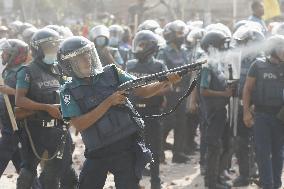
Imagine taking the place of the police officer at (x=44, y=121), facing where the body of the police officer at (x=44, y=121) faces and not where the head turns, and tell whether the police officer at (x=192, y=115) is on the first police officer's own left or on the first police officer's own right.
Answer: on the first police officer's own left

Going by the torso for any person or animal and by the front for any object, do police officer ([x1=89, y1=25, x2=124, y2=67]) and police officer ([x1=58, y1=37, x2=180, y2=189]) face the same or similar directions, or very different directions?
same or similar directions

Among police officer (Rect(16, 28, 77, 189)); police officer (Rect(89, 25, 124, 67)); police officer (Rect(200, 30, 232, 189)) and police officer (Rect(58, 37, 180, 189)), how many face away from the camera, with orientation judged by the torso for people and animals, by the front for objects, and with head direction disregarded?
0

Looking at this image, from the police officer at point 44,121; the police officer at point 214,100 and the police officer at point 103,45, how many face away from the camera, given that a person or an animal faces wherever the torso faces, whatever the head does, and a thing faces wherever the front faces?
0

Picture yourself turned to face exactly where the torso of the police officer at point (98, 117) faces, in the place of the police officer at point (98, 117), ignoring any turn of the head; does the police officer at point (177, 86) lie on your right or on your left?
on your left

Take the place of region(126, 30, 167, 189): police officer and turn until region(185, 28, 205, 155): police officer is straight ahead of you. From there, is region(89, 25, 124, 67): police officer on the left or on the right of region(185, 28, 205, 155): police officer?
left

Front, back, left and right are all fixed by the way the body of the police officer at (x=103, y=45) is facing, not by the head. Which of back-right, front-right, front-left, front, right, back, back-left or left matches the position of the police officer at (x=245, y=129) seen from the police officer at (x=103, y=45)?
front

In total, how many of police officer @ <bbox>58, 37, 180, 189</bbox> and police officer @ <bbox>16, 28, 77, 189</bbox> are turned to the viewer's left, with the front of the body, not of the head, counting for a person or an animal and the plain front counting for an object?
0

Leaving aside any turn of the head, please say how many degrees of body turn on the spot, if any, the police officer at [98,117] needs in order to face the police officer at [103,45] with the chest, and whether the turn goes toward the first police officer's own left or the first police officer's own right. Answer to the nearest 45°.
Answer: approximately 135° to the first police officer's own left

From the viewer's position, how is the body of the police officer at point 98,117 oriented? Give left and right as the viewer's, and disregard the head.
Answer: facing the viewer and to the right of the viewer
